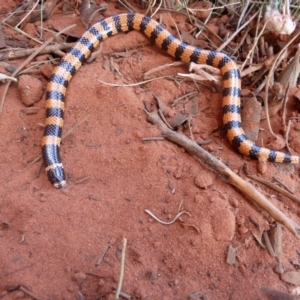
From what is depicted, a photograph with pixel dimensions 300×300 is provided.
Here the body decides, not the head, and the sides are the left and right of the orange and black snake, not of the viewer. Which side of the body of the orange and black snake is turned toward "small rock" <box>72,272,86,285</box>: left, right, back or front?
front

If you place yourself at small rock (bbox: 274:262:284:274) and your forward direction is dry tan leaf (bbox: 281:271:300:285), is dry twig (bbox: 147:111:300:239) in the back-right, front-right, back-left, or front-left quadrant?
back-left

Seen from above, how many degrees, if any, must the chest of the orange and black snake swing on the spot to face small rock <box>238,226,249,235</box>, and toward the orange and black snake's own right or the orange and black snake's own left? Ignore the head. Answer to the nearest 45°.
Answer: approximately 45° to the orange and black snake's own left

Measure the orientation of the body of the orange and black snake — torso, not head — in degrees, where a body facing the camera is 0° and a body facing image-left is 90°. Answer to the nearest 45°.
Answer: approximately 0°

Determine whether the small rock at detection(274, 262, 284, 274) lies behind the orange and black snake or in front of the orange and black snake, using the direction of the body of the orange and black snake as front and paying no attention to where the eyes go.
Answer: in front

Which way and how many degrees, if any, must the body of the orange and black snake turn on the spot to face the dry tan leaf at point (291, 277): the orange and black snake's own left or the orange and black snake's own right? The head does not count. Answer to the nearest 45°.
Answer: approximately 45° to the orange and black snake's own left
